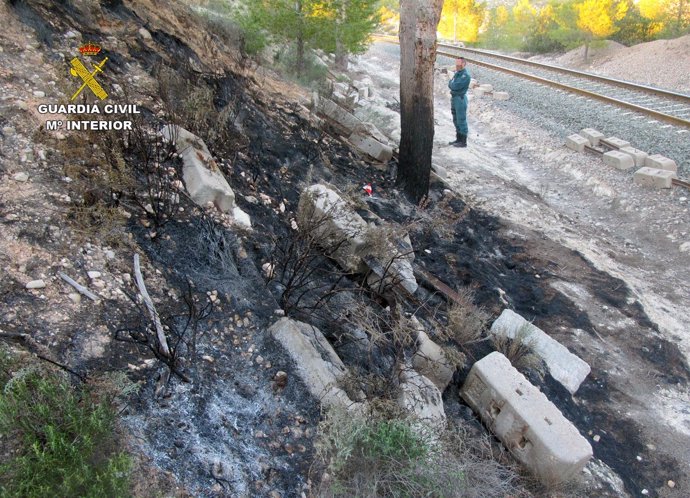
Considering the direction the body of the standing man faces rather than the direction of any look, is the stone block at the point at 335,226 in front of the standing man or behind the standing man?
in front

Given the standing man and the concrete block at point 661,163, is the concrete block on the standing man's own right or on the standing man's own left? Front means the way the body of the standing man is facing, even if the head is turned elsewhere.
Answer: on the standing man's own left

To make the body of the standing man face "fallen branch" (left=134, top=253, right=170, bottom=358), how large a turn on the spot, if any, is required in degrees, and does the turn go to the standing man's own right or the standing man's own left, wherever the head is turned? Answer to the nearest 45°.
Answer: approximately 45° to the standing man's own left

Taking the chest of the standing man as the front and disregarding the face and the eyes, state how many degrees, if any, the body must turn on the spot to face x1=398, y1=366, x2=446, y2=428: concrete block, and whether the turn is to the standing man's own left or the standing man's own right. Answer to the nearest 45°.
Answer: approximately 45° to the standing man's own left

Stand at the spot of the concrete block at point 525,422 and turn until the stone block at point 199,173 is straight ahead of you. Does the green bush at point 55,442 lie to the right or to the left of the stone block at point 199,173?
left

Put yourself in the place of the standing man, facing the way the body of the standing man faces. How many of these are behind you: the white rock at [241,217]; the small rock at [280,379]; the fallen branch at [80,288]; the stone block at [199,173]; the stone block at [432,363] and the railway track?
1

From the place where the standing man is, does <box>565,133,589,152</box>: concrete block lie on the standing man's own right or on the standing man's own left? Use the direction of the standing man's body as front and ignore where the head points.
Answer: on the standing man's own left

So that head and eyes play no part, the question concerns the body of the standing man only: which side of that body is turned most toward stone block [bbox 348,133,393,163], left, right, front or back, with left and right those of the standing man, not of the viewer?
front

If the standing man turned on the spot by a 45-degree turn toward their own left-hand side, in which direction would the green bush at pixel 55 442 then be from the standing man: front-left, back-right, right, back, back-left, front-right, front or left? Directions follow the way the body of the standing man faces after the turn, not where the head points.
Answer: front

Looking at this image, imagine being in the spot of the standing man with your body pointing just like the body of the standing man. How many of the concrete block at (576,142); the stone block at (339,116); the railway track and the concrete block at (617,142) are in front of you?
1

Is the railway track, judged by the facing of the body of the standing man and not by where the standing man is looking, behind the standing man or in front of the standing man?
behind

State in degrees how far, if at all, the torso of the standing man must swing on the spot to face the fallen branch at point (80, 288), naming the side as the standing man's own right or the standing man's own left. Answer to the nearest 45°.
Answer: approximately 45° to the standing man's own left

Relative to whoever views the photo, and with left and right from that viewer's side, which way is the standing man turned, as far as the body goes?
facing the viewer and to the left of the viewer

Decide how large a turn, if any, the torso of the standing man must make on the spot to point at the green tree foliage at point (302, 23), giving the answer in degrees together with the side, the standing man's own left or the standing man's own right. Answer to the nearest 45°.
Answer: approximately 45° to the standing man's own right

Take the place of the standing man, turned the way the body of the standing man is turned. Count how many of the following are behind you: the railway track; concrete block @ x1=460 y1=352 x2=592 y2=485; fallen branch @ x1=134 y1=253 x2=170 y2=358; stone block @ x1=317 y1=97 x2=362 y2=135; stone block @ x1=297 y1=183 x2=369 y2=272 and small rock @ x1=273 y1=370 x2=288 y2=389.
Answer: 1

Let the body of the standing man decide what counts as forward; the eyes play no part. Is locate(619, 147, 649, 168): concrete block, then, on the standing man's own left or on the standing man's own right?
on the standing man's own left

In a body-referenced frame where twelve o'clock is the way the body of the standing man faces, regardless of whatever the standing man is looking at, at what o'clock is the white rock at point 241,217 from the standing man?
The white rock is roughly at 11 o'clock from the standing man.
